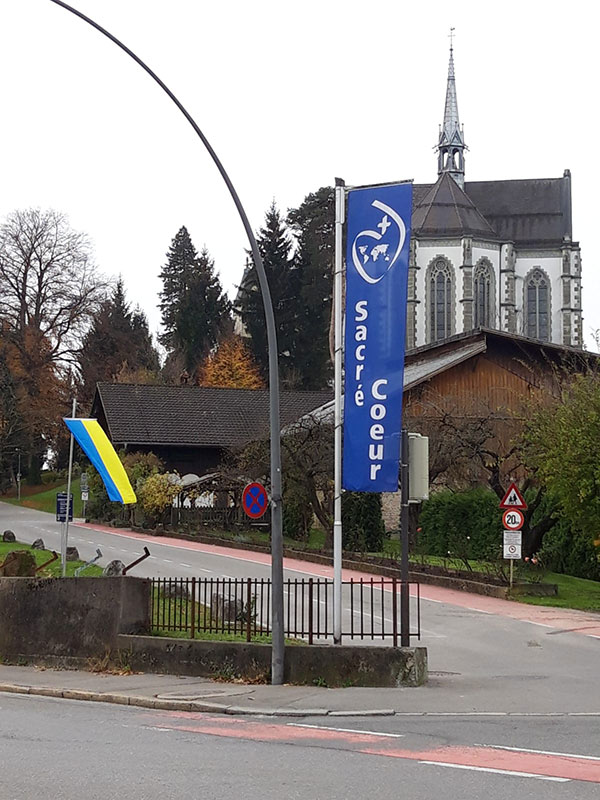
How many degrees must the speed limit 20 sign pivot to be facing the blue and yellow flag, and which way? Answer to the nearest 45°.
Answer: approximately 45° to its right

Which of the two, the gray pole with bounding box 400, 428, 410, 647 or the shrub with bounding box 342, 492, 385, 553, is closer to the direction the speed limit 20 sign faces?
the gray pole

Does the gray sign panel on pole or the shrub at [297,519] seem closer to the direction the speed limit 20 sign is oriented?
the gray sign panel on pole

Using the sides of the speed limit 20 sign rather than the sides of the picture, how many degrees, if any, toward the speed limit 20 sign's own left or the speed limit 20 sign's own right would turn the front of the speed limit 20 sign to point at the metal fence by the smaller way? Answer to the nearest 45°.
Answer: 0° — it already faces it

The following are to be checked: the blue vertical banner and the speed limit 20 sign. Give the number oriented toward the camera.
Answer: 2

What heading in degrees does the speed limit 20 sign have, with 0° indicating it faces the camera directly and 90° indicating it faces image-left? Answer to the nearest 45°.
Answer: approximately 0°

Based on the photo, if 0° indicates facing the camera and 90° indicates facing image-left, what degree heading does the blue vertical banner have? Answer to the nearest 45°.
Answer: approximately 0°

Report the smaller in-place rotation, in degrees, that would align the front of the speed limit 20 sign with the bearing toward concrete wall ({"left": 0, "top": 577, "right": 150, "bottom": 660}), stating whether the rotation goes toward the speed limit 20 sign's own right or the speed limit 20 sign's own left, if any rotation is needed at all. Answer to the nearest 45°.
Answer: approximately 45° to the speed limit 20 sign's own right

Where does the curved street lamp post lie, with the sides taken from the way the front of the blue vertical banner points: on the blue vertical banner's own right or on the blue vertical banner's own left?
on the blue vertical banner's own right
